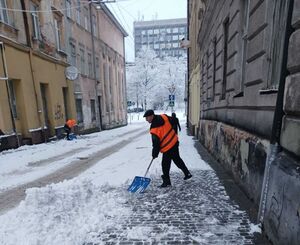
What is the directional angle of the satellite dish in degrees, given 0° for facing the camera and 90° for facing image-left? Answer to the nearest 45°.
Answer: approximately 315°

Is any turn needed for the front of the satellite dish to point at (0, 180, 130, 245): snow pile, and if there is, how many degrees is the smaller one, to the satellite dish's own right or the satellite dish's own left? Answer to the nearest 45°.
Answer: approximately 45° to the satellite dish's own right

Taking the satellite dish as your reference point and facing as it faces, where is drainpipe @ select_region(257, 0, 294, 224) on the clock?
The drainpipe is roughly at 1 o'clock from the satellite dish.
